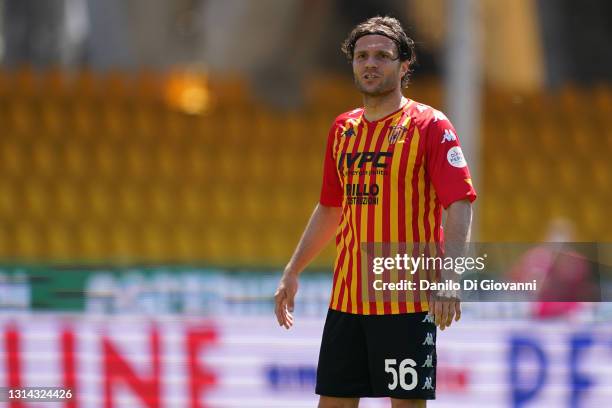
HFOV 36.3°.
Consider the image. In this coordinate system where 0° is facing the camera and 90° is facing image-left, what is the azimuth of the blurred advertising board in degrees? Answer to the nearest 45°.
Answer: approximately 0°

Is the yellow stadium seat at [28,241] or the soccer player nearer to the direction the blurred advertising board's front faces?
the soccer player

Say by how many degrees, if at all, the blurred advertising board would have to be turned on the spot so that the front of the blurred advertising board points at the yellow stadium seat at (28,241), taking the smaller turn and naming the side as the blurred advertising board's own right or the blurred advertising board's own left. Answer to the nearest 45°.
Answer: approximately 135° to the blurred advertising board's own right

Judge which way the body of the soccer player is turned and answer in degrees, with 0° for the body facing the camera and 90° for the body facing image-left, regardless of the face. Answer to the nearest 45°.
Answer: approximately 45°

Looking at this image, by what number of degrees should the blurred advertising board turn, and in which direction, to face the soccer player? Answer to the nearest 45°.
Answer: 0° — it already faces them

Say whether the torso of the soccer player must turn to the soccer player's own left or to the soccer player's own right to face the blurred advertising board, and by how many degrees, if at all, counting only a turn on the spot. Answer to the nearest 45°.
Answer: approximately 135° to the soccer player's own right
